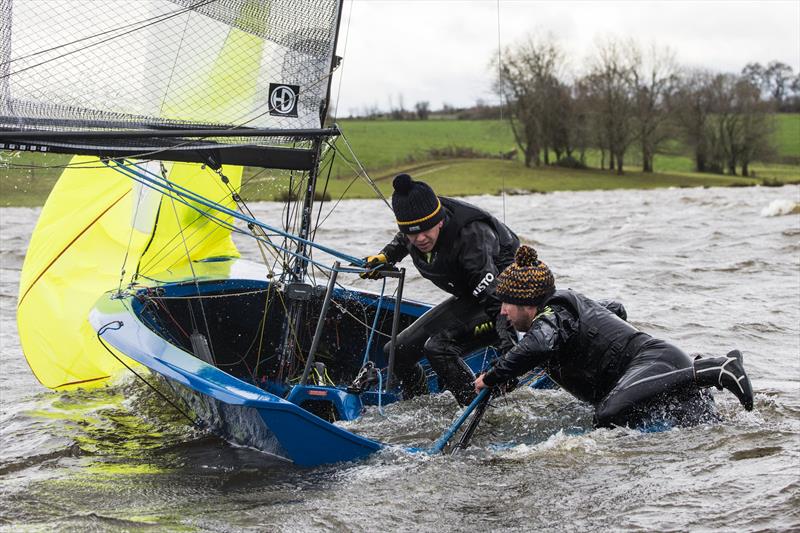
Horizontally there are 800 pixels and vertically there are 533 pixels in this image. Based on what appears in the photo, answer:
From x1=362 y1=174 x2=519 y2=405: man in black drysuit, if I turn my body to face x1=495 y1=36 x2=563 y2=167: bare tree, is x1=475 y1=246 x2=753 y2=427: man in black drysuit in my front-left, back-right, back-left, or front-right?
back-right

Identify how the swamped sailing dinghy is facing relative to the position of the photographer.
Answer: facing away from the viewer and to the left of the viewer

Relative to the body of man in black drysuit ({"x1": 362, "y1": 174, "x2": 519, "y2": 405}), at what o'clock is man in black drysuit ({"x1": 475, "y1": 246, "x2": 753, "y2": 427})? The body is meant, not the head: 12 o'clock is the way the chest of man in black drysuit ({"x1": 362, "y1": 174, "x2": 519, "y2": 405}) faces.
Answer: man in black drysuit ({"x1": 475, "y1": 246, "x2": 753, "y2": 427}) is roughly at 9 o'clock from man in black drysuit ({"x1": 362, "y1": 174, "x2": 519, "y2": 405}).

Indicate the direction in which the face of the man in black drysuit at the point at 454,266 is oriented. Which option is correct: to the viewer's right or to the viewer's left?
to the viewer's left

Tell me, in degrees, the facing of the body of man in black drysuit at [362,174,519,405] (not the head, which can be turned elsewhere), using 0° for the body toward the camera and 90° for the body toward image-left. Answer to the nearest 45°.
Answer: approximately 45°

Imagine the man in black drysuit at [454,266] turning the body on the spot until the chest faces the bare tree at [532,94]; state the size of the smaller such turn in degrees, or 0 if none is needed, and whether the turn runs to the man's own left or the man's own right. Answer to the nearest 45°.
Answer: approximately 135° to the man's own right
